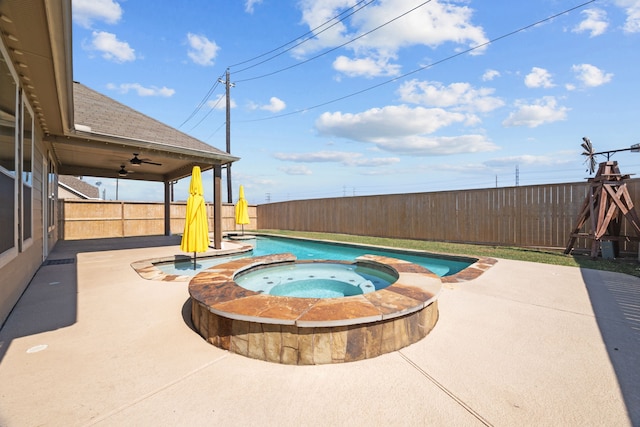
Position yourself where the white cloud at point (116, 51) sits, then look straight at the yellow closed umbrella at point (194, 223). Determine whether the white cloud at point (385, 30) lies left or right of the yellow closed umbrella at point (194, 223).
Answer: left

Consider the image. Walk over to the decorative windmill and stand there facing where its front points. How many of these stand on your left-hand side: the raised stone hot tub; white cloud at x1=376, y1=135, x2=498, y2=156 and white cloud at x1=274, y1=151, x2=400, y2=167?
1

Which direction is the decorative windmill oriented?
to the viewer's left

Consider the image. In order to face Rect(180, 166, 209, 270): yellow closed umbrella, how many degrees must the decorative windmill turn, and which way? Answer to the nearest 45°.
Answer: approximately 45° to its left

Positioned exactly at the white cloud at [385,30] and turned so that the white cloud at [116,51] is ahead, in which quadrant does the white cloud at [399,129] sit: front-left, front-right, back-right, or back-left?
back-right

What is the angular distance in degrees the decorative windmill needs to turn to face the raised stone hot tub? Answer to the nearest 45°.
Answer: approximately 90° to its left

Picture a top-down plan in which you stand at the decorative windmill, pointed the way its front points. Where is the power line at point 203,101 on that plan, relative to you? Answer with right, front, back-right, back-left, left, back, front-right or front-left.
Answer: front
